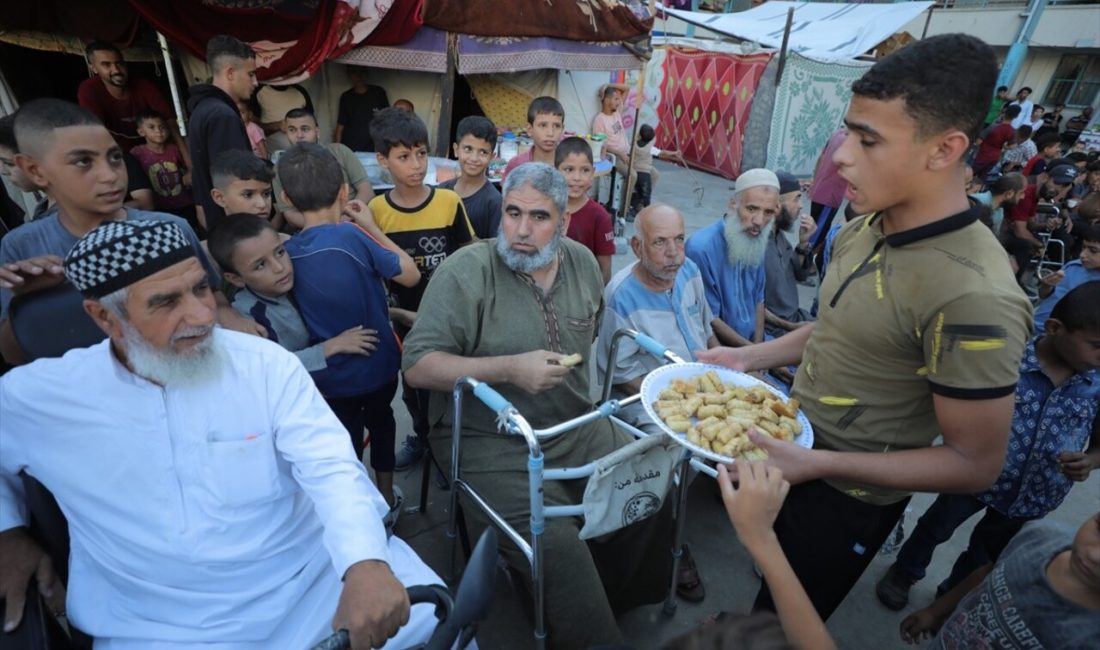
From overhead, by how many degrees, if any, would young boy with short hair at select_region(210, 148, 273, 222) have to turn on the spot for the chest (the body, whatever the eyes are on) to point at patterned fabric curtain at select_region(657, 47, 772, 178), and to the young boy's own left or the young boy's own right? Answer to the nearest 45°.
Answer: approximately 90° to the young boy's own left

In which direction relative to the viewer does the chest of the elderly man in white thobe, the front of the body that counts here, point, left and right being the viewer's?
facing the viewer and to the right of the viewer

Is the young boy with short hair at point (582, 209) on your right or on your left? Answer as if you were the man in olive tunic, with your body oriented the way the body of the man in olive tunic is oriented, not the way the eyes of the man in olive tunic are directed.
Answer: on your left

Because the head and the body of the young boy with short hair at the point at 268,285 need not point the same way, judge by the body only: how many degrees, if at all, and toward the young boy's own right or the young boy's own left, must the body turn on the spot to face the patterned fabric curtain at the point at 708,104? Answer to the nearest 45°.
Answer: approximately 90° to the young boy's own left

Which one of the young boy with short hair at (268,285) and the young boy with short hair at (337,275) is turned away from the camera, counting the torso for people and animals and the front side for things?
the young boy with short hair at (337,275)

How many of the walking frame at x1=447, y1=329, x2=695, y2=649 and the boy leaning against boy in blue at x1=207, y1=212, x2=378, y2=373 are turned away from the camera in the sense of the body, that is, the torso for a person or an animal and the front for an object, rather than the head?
0

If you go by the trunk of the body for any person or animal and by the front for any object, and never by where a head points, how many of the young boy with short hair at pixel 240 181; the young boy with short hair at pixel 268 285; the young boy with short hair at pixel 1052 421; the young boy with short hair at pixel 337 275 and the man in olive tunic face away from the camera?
1

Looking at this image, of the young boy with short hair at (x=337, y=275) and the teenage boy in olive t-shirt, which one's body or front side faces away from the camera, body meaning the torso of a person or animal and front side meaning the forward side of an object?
the young boy with short hair

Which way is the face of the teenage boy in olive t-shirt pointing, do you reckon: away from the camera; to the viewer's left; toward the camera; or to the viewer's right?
to the viewer's left

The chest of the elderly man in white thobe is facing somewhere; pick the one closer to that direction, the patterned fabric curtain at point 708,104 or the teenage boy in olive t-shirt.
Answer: the teenage boy in olive t-shirt

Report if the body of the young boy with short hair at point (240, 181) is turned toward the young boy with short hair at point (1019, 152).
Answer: no

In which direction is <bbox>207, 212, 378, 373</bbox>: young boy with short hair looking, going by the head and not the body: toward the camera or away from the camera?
toward the camera

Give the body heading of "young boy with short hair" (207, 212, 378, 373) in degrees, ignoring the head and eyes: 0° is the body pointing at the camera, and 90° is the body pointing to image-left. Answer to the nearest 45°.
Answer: approximately 315°

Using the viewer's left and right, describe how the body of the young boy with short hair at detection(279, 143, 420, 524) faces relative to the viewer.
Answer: facing away from the viewer

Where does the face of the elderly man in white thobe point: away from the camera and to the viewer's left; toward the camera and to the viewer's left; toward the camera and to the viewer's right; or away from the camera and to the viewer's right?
toward the camera and to the viewer's right

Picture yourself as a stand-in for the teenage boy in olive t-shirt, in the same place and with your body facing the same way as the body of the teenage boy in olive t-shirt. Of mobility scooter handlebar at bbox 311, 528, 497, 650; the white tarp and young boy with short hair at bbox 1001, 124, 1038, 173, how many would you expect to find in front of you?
1

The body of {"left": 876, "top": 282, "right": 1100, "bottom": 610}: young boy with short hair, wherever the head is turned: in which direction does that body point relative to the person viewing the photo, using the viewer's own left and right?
facing the viewer and to the left of the viewer
